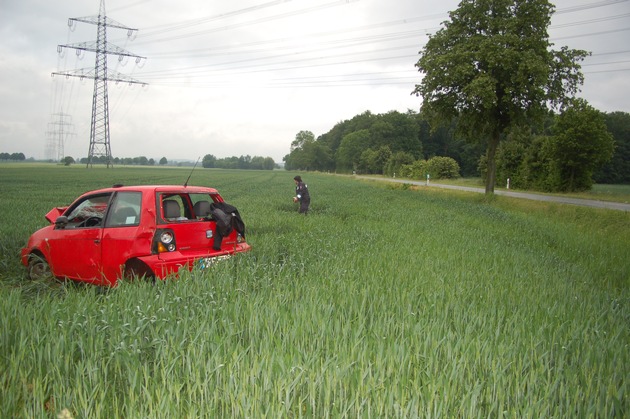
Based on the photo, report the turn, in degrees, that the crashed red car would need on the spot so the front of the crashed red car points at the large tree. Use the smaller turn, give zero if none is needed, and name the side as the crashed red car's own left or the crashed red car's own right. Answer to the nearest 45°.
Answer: approximately 90° to the crashed red car's own right

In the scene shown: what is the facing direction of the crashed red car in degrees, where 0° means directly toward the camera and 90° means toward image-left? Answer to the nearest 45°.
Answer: approximately 135°
